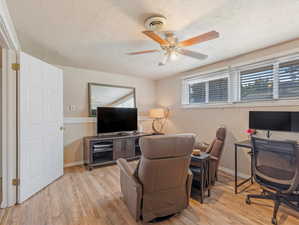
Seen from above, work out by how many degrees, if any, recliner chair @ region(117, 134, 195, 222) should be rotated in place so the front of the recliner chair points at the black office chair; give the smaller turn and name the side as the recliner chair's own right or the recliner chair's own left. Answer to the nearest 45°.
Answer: approximately 135° to the recliner chair's own right

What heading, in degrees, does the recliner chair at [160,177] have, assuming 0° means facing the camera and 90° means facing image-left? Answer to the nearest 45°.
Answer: approximately 135°

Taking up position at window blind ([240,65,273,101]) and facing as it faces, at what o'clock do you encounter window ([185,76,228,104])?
The window is roughly at 2 o'clock from the window blind.

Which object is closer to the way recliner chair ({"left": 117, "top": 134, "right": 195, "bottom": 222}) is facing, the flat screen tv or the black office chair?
the flat screen tv

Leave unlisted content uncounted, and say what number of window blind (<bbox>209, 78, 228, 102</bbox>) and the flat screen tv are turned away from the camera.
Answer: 0

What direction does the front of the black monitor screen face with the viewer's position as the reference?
facing the viewer and to the left of the viewer

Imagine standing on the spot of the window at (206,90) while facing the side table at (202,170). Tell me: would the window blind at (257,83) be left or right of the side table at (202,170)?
left

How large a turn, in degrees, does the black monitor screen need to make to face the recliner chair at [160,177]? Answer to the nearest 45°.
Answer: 0° — it already faces it

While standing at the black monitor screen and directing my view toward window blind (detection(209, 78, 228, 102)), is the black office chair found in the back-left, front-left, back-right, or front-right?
back-left

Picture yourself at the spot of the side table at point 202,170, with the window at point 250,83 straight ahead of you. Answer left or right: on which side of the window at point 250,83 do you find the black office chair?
right

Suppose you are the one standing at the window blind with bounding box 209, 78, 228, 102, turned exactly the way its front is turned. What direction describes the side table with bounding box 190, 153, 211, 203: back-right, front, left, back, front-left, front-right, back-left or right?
front-left

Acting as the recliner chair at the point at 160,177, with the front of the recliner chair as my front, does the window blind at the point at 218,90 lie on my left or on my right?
on my right

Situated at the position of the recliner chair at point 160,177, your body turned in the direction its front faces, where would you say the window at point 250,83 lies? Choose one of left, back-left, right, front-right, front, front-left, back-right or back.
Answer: right

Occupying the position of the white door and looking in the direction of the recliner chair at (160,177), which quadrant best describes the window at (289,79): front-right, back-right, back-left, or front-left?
front-left

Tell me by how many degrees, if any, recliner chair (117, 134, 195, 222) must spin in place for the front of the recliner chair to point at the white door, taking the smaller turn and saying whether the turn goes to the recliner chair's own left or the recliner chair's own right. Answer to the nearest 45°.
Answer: approximately 45° to the recliner chair's own left

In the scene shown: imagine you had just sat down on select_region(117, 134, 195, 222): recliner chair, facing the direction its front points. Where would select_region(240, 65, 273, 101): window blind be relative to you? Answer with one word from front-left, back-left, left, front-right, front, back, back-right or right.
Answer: right
